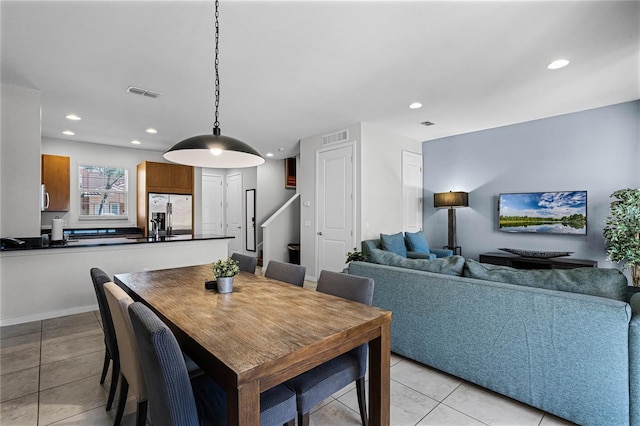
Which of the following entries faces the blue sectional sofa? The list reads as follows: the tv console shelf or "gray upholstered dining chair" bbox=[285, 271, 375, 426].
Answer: the tv console shelf

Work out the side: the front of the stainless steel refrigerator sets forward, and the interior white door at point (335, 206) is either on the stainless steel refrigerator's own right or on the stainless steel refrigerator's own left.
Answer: on the stainless steel refrigerator's own left

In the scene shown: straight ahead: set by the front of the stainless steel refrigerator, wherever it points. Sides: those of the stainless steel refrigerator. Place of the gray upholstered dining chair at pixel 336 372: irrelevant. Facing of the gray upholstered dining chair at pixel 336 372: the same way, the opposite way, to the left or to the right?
to the right

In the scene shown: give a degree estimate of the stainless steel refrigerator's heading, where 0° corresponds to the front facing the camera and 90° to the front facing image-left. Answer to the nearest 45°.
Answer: approximately 0°

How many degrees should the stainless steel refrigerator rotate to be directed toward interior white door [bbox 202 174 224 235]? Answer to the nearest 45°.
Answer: approximately 135° to its left

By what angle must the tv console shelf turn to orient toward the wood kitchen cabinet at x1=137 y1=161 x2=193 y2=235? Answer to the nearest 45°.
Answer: approximately 90° to its right

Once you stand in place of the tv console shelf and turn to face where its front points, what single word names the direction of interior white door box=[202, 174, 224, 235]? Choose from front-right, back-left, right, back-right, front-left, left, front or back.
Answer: right

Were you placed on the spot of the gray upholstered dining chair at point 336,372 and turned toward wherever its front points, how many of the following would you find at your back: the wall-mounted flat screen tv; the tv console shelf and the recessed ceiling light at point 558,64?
3

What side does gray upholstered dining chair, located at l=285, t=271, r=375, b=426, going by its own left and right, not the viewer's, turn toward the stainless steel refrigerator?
right

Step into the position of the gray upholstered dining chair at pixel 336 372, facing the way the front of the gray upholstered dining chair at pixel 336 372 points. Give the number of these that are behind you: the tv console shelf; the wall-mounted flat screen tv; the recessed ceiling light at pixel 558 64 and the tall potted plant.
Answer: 4

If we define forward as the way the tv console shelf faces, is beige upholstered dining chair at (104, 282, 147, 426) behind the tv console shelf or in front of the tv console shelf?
in front
